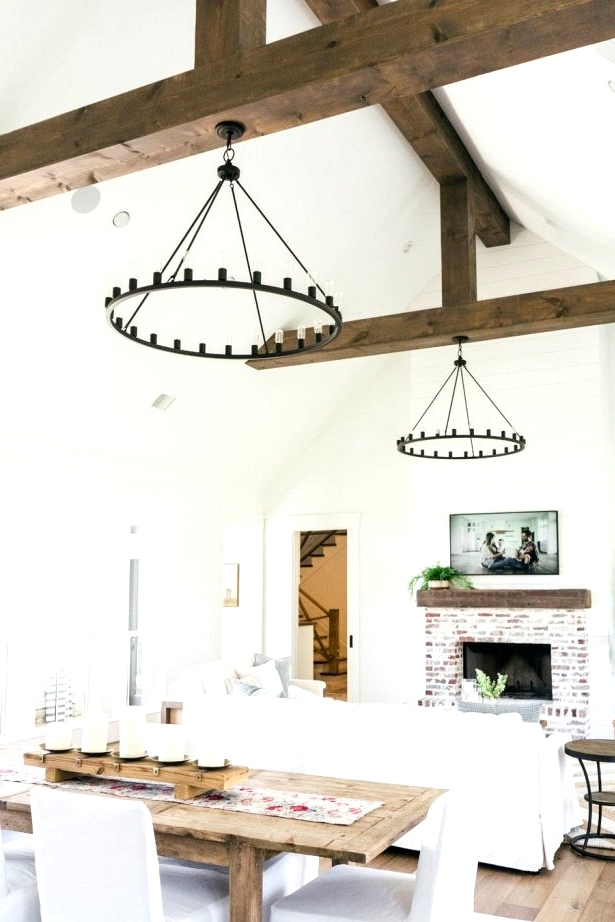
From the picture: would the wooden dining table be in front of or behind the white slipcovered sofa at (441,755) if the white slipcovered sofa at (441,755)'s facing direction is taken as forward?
behind

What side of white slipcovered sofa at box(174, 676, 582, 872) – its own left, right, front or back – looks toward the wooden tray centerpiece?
back

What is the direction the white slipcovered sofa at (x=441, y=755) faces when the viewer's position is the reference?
facing away from the viewer and to the right of the viewer

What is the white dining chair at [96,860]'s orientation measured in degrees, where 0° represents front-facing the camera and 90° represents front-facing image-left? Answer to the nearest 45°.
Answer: approximately 225°

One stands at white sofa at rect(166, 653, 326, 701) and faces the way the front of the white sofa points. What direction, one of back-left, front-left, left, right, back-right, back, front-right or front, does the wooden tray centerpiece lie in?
front-right

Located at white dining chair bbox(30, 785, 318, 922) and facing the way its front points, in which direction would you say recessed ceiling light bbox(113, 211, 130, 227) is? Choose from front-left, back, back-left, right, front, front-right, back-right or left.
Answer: front-left

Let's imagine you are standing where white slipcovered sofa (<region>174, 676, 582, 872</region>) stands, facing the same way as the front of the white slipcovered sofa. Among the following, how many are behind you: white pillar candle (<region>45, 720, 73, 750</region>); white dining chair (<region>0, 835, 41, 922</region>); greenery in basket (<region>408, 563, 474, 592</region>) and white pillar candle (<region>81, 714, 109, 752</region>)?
3

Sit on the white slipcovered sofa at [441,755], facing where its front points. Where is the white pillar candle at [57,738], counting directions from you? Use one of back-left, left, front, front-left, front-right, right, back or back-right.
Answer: back
